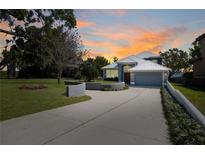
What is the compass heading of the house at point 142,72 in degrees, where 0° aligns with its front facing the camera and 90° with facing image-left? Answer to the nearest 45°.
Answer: approximately 0°

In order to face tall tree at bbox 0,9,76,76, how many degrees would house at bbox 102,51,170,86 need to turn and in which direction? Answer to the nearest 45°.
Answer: approximately 45° to its right

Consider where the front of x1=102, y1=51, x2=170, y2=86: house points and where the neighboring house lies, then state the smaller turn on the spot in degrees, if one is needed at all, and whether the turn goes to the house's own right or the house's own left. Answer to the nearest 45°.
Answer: approximately 45° to the house's own left

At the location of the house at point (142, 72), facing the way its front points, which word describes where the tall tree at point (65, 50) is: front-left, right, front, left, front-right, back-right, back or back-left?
front-right
